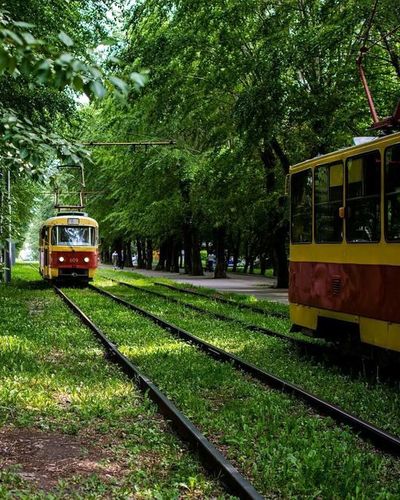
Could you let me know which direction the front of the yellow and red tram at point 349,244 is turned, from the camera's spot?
facing away from the viewer and to the left of the viewer

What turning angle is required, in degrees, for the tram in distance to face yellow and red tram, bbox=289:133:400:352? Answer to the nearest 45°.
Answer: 0° — it already faces it

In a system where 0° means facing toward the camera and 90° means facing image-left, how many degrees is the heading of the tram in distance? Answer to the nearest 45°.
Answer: approximately 0°

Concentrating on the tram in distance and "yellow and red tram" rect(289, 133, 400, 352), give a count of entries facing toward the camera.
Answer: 1

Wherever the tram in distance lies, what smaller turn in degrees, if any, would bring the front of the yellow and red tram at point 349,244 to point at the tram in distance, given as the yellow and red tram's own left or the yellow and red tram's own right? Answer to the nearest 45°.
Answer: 0° — it already faces it

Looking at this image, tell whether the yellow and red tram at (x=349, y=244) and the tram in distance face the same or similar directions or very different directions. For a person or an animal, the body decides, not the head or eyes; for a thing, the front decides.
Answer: very different directions
